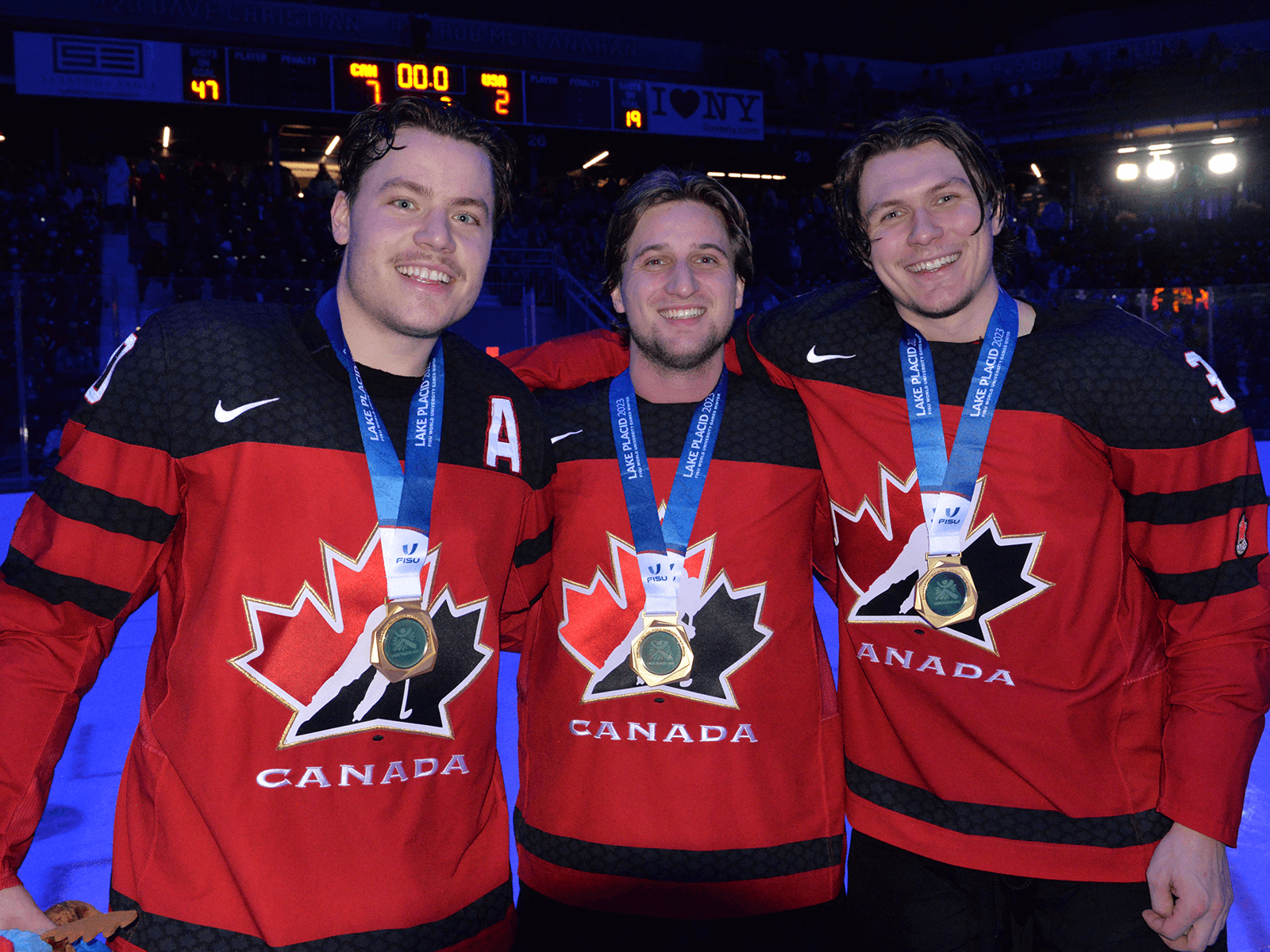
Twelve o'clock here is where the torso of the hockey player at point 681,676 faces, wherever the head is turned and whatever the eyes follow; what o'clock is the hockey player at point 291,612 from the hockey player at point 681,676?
the hockey player at point 291,612 is roughly at 2 o'clock from the hockey player at point 681,676.

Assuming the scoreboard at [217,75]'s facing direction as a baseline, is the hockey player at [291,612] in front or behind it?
in front

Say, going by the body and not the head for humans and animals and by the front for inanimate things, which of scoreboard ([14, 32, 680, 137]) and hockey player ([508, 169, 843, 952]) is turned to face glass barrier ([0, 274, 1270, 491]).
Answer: the scoreboard

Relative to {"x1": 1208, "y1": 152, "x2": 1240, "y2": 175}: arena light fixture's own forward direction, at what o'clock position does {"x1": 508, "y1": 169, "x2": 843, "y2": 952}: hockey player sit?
The hockey player is roughly at 12 o'clock from the arena light fixture.

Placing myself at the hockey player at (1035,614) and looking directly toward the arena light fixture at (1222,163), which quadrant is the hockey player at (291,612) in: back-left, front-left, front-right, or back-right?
back-left

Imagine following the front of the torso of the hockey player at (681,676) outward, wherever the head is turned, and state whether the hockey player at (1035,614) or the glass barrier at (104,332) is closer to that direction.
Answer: the hockey player

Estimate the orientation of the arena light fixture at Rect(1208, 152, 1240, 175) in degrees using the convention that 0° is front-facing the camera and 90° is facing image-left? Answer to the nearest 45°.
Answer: approximately 0°

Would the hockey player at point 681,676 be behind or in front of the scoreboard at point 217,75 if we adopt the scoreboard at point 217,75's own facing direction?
in front

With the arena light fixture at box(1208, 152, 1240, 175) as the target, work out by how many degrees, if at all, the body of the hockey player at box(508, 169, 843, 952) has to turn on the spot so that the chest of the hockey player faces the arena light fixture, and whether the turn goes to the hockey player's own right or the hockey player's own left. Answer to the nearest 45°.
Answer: approximately 135° to the hockey player's own left

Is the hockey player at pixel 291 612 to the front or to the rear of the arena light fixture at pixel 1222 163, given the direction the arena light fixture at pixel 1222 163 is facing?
to the front

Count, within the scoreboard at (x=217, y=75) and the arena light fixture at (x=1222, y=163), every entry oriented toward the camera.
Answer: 2

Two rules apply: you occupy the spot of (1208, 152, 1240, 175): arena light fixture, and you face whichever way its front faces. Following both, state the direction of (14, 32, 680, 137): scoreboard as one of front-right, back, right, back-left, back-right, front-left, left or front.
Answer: front-right
